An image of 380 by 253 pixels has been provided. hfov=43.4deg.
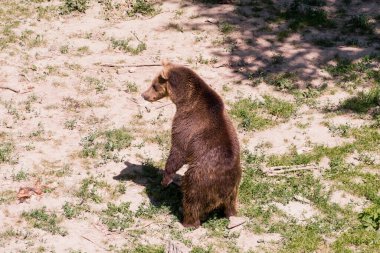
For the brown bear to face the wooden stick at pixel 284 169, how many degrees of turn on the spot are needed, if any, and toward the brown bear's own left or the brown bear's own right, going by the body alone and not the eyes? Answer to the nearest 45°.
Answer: approximately 90° to the brown bear's own right

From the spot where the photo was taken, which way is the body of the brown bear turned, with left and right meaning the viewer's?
facing away from the viewer and to the left of the viewer
